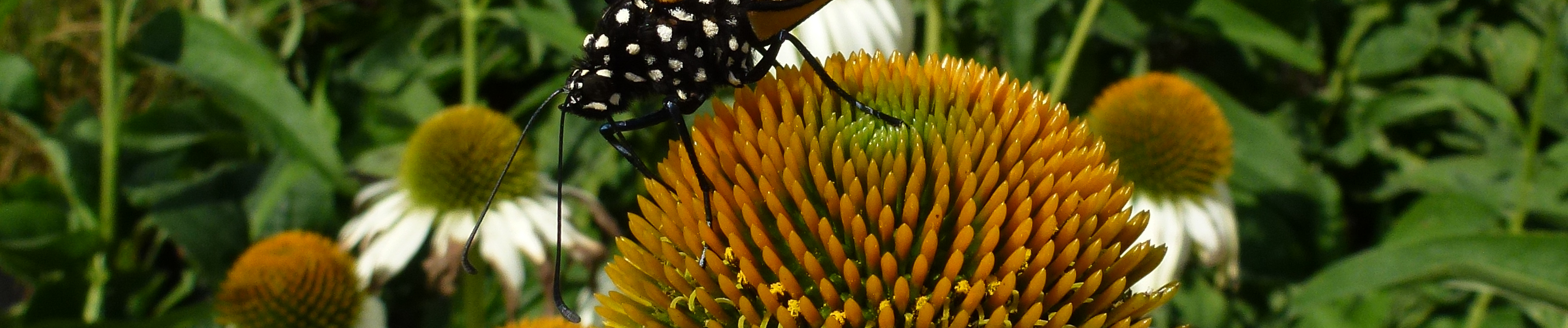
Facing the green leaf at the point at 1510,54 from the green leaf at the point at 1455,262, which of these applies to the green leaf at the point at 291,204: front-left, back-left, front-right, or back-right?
back-left

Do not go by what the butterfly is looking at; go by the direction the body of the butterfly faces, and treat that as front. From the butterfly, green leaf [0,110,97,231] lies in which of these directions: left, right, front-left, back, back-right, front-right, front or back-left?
front-right

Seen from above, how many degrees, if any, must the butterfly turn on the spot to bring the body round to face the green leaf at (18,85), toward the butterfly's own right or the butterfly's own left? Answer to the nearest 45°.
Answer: approximately 45° to the butterfly's own right

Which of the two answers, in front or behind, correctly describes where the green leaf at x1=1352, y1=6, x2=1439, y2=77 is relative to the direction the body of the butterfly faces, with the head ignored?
behind

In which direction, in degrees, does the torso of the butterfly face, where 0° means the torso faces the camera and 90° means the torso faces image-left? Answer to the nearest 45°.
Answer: approximately 90°
